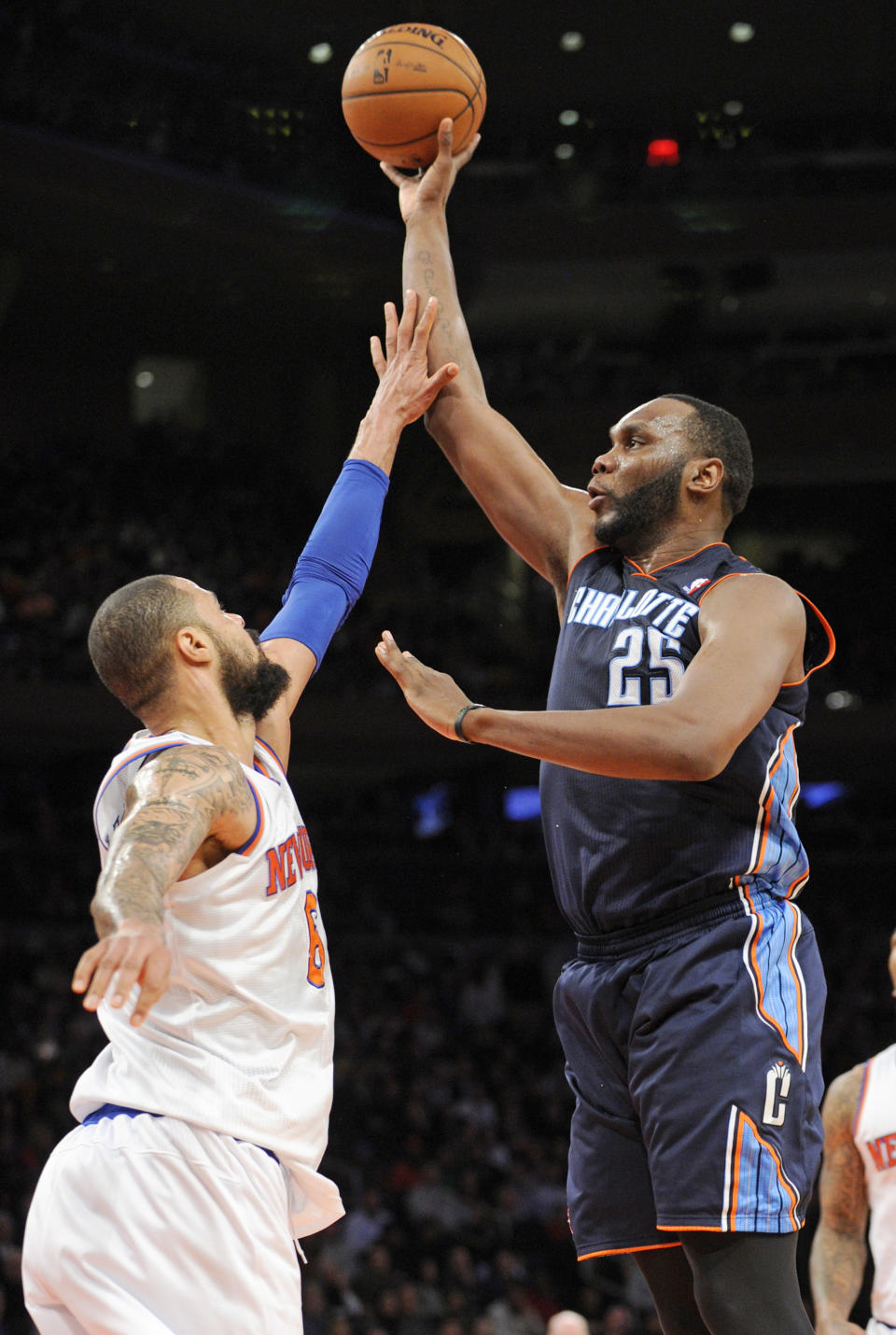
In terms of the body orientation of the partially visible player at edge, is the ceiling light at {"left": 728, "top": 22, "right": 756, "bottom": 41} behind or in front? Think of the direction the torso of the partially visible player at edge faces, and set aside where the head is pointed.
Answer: behind

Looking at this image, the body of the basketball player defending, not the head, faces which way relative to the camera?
to the viewer's right

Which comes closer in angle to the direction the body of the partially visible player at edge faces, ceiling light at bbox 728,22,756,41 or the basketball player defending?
the basketball player defending

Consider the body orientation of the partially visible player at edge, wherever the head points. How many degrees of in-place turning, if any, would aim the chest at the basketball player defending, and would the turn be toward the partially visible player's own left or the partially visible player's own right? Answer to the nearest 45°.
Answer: approximately 45° to the partially visible player's own right

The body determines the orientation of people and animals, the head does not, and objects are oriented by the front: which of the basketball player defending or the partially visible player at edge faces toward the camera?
the partially visible player at edge

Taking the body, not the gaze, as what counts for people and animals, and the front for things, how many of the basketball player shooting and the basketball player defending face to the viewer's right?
1

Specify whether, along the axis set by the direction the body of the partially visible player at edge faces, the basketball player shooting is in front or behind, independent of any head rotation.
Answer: in front

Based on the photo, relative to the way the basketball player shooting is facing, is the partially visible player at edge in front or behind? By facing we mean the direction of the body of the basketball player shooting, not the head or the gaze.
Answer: behind

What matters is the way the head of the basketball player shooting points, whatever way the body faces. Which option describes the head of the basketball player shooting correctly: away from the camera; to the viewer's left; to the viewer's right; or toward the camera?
to the viewer's left

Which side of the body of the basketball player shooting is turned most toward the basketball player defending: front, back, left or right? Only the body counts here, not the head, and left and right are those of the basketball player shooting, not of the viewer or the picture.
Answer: front

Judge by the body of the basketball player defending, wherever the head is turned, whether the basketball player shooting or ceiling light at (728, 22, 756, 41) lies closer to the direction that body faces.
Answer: the basketball player shooting

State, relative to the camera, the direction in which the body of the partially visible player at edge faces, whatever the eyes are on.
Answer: toward the camera

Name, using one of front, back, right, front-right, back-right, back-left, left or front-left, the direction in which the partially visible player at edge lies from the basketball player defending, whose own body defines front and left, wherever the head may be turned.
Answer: front-left

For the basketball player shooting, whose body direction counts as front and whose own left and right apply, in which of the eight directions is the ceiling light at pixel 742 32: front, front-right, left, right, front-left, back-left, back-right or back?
back-right

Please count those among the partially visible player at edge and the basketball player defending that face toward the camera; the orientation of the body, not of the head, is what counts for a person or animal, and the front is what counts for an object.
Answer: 1
